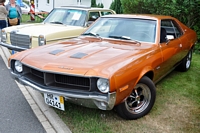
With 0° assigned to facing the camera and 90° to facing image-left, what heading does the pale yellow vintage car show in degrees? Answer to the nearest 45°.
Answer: approximately 45°

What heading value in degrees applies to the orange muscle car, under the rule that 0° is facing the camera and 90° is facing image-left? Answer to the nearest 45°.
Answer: approximately 45°

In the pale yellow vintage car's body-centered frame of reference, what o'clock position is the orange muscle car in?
The orange muscle car is roughly at 10 o'clock from the pale yellow vintage car.

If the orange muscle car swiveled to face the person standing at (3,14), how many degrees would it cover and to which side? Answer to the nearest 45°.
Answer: approximately 90° to its right

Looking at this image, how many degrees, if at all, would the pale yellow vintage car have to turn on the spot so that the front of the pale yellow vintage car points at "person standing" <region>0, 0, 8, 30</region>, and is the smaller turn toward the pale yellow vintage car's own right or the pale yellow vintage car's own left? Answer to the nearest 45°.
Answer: approximately 90° to the pale yellow vintage car's own right

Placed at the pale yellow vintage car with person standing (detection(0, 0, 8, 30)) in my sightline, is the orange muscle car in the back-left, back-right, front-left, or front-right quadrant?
back-left

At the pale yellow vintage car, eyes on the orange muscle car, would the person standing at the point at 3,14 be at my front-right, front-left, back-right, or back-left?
back-right
